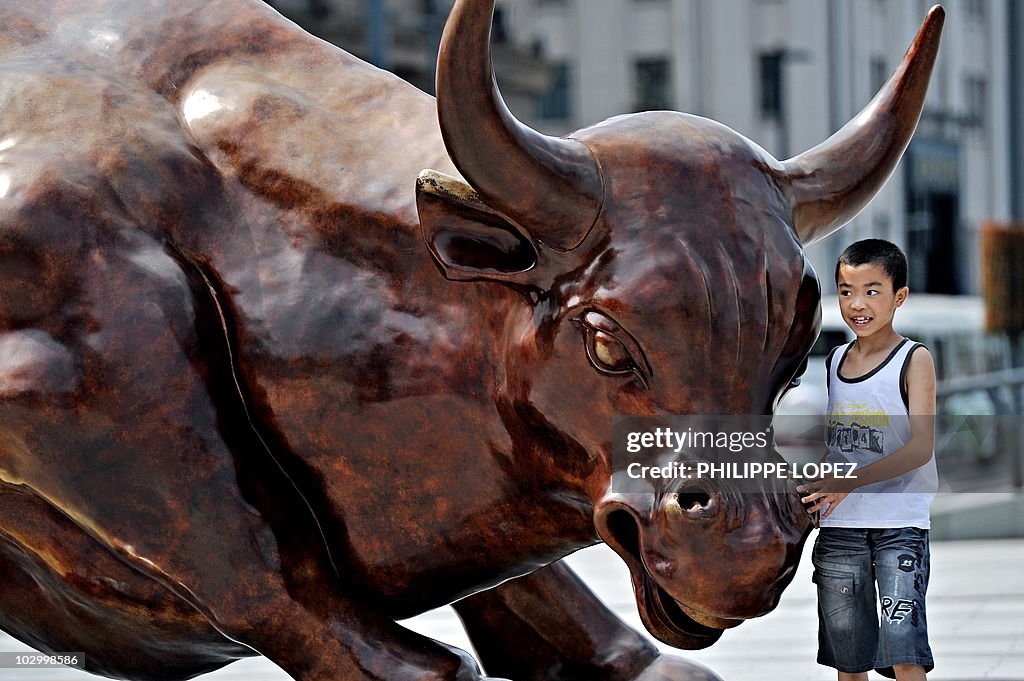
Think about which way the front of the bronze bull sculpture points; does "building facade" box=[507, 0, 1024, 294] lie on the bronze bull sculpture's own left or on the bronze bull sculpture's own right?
on the bronze bull sculpture's own left

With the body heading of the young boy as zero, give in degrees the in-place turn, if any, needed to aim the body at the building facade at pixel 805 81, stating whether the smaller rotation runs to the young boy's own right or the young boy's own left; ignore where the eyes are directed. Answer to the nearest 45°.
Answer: approximately 135° to the young boy's own right

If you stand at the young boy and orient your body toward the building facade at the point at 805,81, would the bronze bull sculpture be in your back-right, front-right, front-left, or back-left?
back-left

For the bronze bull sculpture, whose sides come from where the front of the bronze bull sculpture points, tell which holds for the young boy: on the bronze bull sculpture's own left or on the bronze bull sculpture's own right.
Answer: on the bronze bull sculpture's own left

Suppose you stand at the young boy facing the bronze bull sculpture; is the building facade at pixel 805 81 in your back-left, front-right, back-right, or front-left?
back-right

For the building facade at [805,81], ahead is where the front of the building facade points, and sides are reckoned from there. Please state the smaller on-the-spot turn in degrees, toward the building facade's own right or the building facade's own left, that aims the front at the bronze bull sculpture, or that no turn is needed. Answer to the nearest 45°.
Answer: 0° — it already faces it

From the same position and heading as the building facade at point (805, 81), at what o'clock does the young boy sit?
The young boy is roughly at 12 o'clock from the building facade.

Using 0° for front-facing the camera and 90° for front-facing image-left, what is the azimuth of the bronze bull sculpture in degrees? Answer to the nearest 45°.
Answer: approximately 315°
